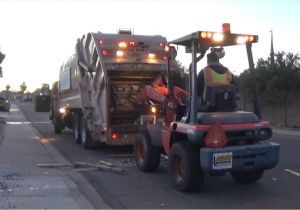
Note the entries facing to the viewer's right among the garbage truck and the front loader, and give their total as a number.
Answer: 0

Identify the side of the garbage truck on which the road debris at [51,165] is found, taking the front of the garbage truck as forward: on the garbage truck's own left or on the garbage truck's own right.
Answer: on the garbage truck's own left

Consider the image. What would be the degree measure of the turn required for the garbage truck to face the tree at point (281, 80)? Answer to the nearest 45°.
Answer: approximately 90° to its right

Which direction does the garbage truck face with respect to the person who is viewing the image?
facing away from the viewer and to the left of the viewer
